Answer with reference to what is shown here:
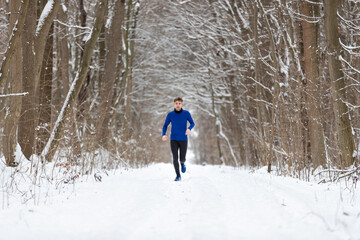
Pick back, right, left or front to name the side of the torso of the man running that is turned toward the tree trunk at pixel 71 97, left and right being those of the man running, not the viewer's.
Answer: right

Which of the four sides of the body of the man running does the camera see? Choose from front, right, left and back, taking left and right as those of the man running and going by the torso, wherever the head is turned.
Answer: front

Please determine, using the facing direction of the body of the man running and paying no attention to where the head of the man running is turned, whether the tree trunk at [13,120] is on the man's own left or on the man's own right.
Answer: on the man's own right

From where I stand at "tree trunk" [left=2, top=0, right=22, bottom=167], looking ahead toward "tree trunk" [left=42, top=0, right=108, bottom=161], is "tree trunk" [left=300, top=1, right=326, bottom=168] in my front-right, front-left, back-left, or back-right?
front-right

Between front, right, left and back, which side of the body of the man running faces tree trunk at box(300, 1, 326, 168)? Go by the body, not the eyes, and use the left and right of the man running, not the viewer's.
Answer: left

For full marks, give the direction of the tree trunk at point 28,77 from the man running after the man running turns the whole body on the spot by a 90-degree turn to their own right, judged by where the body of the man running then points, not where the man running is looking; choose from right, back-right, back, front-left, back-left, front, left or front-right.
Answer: front

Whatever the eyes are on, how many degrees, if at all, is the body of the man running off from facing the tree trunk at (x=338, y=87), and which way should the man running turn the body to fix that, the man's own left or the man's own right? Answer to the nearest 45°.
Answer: approximately 90° to the man's own left
